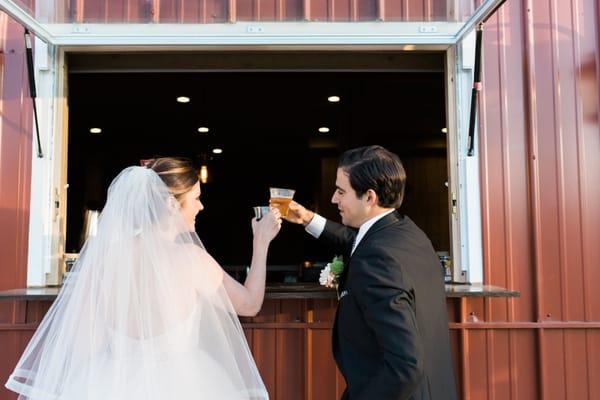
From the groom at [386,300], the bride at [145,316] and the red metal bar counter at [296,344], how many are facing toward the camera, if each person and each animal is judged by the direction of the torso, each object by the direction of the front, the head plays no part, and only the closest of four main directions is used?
1

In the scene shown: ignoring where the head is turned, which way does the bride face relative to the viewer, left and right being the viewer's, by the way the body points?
facing away from the viewer and to the right of the viewer

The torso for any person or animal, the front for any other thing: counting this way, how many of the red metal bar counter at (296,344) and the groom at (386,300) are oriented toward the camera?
1

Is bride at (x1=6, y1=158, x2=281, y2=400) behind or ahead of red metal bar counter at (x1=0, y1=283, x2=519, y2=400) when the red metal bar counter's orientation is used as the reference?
ahead

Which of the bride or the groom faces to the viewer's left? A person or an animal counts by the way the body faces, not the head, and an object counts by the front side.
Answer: the groom

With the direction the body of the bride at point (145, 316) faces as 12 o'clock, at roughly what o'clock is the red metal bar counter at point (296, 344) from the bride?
The red metal bar counter is roughly at 12 o'clock from the bride.

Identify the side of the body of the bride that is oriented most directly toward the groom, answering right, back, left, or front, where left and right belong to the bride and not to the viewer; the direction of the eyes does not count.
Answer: right

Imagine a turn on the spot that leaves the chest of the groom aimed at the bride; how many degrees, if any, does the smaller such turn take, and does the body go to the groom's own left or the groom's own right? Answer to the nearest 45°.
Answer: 0° — they already face them

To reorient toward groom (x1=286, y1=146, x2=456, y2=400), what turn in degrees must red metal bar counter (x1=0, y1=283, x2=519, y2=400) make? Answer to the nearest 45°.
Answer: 0° — it already faces them

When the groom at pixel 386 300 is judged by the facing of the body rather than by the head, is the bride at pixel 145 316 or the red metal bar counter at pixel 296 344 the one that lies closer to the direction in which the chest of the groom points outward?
the bride

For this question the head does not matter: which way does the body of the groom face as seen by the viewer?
to the viewer's left

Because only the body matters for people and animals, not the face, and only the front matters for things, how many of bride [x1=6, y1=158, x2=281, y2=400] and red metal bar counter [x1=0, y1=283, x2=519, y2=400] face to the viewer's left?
0

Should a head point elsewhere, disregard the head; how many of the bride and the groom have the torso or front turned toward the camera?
0

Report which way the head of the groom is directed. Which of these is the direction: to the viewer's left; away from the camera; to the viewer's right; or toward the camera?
to the viewer's left

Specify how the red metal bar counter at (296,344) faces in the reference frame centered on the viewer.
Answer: facing the viewer

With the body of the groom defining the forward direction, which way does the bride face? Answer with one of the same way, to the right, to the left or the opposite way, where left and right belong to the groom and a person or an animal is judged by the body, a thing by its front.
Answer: to the right
